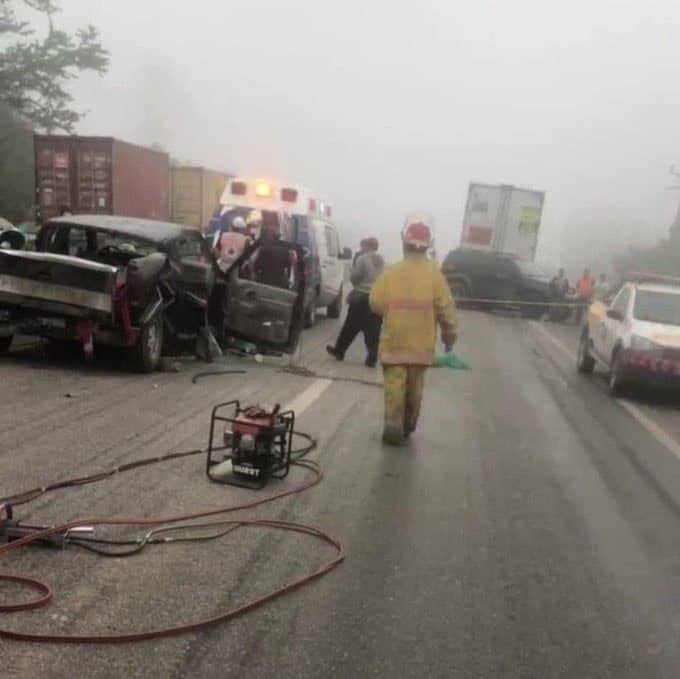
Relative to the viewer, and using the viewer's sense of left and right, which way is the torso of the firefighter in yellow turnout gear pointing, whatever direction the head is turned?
facing away from the viewer

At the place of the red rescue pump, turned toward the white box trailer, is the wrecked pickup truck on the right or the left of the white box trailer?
left

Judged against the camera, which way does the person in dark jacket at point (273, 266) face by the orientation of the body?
away from the camera

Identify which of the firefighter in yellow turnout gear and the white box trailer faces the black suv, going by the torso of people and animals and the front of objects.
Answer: the firefighter in yellow turnout gear

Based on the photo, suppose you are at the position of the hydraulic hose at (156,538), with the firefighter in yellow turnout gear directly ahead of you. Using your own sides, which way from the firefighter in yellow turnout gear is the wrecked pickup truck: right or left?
left

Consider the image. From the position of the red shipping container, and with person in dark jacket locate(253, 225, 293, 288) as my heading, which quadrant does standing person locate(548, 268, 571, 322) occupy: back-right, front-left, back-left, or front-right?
front-left

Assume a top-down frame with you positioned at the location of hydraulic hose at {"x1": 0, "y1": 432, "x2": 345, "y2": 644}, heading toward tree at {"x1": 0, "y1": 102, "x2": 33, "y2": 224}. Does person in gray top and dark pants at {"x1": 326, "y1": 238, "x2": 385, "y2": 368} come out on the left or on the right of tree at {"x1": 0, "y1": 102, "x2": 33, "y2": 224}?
right

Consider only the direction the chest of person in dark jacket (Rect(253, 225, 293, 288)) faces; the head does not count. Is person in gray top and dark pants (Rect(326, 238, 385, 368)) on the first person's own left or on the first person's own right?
on the first person's own right

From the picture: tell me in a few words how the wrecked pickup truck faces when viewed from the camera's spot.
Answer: facing away from the viewer and to the right of the viewer

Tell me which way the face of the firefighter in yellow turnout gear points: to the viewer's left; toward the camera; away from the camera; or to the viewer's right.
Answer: away from the camera

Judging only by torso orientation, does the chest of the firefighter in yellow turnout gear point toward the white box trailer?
yes

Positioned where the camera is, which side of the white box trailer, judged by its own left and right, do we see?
back

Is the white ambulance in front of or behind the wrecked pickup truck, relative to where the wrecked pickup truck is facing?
in front
